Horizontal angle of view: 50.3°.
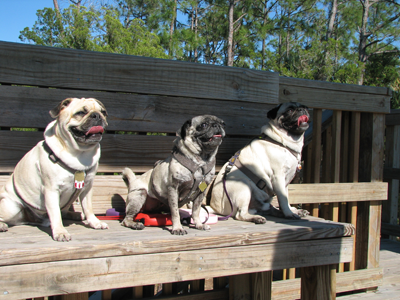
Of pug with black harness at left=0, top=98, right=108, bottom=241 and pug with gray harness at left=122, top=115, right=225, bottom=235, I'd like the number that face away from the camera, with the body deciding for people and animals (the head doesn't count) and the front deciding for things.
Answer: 0

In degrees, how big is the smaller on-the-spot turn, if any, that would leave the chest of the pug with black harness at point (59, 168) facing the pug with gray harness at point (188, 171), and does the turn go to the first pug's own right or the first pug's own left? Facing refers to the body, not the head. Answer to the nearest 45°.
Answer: approximately 45° to the first pug's own left

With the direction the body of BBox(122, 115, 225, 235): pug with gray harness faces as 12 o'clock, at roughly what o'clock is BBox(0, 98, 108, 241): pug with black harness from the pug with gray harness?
The pug with black harness is roughly at 4 o'clock from the pug with gray harness.

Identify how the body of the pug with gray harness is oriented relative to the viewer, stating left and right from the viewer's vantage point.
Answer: facing the viewer and to the right of the viewer
